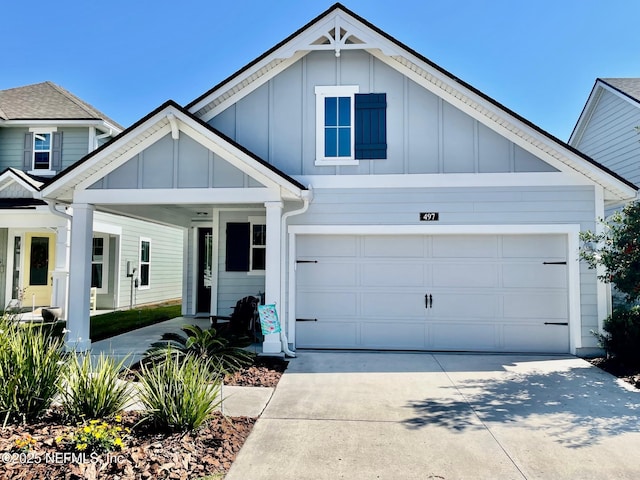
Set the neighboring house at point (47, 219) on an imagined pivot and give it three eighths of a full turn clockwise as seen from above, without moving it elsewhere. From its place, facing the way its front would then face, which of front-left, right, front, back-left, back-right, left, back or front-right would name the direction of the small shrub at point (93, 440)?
back-left

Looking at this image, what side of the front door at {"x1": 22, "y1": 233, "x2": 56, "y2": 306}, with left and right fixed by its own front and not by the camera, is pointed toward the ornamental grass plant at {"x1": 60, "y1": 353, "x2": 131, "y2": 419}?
front

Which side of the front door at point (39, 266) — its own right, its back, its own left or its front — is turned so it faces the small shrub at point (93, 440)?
front

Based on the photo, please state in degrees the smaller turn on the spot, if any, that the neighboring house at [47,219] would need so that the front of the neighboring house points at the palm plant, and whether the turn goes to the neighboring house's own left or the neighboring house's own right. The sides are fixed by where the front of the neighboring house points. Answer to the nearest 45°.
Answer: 0° — it already faces it

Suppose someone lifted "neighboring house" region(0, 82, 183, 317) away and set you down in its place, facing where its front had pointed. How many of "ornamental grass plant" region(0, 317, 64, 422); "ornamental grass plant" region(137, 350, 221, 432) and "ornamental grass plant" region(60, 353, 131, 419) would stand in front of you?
3

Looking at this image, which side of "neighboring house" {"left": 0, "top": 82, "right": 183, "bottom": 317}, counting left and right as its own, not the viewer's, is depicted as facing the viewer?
front

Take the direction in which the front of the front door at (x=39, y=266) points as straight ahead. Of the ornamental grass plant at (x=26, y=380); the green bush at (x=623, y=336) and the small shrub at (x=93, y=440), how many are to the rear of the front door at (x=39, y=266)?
0

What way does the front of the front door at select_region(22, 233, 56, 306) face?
toward the camera

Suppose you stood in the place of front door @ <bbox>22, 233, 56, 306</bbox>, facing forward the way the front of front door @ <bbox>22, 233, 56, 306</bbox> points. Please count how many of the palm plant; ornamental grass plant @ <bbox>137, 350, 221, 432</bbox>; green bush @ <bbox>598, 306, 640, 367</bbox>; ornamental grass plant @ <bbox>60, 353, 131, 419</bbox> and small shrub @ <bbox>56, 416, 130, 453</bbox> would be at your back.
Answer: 0

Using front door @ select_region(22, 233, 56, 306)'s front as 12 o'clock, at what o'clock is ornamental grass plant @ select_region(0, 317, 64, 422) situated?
The ornamental grass plant is roughly at 12 o'clock from the front door.

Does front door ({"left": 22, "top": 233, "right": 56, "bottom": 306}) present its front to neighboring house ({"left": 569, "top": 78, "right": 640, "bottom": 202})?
no

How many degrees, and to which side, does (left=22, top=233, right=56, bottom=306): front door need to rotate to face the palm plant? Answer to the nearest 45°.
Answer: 0° — it already faces it

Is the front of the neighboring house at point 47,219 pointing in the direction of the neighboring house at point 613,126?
no

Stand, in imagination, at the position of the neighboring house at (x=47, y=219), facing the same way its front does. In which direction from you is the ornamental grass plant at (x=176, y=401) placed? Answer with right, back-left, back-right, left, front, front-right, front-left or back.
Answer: front

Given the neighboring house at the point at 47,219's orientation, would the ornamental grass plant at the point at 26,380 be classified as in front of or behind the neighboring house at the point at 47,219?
in front

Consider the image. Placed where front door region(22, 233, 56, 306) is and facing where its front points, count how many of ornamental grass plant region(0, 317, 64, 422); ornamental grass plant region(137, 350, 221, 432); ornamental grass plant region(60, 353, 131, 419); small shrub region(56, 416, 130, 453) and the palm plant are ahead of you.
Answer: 5

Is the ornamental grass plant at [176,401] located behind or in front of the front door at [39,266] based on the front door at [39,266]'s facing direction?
in front

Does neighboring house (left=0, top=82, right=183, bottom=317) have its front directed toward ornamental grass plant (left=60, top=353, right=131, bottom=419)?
yes
